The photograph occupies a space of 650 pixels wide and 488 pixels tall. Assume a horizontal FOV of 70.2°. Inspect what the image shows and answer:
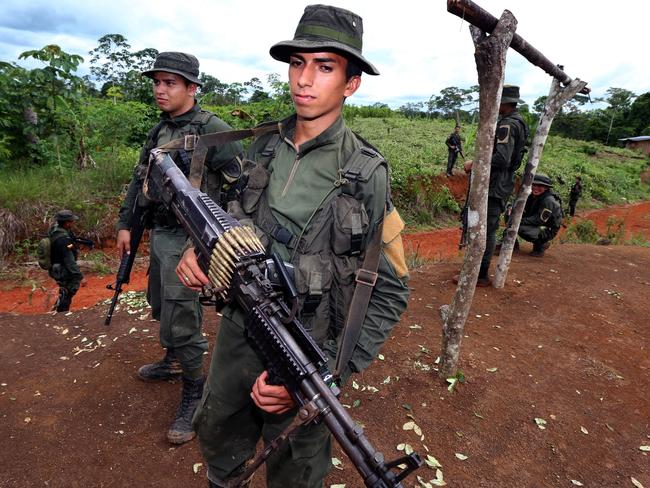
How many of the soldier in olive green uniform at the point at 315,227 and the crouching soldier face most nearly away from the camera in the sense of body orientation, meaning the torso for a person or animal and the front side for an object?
0

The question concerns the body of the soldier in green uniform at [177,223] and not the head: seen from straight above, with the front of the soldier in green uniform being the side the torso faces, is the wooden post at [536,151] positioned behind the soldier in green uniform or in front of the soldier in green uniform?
behind

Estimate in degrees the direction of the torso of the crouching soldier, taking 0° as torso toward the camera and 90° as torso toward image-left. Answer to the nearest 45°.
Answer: approximately 45°

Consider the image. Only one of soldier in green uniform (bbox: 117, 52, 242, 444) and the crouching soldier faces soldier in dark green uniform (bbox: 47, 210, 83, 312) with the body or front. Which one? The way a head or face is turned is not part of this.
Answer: the crouching soldier

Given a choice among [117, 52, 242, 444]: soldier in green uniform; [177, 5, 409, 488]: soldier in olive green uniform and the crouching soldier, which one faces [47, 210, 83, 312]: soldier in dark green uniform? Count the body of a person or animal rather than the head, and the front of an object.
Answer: the crouching soldier

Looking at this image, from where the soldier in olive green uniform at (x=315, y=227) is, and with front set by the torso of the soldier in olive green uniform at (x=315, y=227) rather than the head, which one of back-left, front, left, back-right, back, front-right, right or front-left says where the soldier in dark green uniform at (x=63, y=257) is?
right

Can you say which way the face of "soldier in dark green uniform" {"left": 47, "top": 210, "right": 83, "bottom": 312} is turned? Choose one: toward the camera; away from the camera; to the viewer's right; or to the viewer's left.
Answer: to the viewer's right

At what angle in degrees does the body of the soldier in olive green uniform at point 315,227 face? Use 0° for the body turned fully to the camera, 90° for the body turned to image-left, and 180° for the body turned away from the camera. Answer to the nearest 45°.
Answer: approximately 45°

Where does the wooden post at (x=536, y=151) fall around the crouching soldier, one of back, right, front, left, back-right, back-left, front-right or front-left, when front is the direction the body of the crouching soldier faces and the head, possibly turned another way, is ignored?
front-left

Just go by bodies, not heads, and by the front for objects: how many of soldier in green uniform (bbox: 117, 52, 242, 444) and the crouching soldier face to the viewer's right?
0

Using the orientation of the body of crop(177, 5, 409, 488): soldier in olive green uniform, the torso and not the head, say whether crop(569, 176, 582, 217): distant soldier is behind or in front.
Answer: behind

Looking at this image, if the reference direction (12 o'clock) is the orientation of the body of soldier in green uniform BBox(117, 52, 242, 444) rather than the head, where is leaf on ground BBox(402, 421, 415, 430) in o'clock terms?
The leaf on ground is roughly at 8 o'clock from the soldier in green uniform.

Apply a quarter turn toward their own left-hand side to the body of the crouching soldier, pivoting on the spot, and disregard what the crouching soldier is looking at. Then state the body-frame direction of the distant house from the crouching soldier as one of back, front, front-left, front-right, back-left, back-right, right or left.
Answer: back-left

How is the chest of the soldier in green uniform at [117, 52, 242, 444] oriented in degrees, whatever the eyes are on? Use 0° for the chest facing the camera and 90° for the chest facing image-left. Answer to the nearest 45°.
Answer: approximately 45°

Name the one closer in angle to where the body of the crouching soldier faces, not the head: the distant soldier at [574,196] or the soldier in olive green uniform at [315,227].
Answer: the soldier in olive green uniform

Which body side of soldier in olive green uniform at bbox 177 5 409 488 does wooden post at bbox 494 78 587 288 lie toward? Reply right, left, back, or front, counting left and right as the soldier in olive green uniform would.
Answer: back
